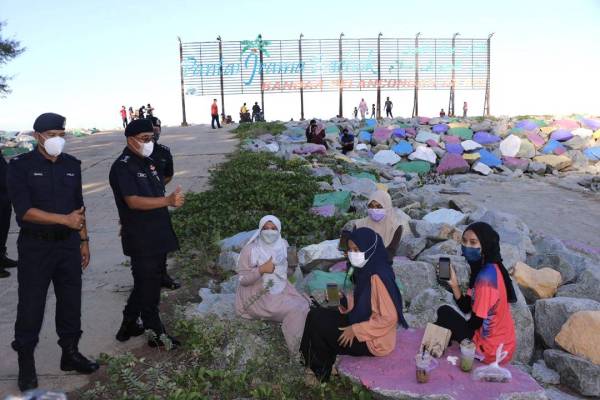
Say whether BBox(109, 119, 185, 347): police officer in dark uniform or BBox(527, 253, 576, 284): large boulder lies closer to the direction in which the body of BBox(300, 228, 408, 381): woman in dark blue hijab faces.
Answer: the police officer in dark uniform

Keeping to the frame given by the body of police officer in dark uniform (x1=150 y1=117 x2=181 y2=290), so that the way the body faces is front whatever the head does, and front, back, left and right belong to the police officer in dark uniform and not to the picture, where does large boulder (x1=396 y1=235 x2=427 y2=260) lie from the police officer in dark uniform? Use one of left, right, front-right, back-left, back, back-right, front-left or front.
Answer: front-left

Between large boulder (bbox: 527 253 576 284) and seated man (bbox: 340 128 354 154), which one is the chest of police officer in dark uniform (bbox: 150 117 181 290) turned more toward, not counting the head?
the large boulder

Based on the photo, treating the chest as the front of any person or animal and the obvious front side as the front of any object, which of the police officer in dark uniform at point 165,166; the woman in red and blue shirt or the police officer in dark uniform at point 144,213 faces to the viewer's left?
the woman in red and blue shirt

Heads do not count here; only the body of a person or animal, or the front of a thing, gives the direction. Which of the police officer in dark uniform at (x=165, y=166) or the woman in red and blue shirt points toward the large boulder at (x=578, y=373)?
the police officer in dark uniform

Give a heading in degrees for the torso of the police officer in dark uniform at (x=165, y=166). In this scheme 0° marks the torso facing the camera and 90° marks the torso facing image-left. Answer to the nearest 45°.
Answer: approximately 315°

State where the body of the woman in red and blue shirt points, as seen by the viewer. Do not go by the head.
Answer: to the viewer's left

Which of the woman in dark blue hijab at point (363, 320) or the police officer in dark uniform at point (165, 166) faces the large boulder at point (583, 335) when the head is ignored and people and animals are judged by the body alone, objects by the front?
the police officer in dark uniform

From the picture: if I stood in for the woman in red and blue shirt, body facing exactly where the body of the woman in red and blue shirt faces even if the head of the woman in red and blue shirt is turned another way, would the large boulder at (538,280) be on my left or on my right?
on my right

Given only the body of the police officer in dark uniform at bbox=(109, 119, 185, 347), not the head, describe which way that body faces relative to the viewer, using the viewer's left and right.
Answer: facing the viewer and to the right of the viewer

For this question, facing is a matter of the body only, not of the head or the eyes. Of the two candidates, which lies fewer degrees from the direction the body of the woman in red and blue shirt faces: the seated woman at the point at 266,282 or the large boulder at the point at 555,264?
the seated woman

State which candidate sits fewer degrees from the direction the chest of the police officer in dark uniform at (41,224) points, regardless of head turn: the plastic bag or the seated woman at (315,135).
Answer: the plastic bag

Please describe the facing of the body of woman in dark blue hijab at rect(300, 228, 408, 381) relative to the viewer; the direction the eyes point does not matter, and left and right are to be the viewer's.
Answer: facing to the left of the viewer
